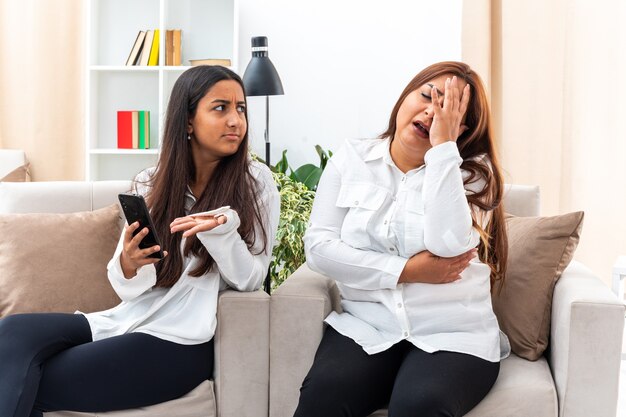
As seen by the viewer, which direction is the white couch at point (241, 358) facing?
toward the camera

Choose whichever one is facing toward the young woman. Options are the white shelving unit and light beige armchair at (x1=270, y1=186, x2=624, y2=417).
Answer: the white shelving unit

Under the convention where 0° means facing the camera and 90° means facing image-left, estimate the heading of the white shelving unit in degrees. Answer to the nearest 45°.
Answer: approximately 0°

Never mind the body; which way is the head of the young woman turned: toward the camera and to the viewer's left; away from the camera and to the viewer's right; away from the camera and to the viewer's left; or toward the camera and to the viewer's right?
toward the camera and to the viewer's right

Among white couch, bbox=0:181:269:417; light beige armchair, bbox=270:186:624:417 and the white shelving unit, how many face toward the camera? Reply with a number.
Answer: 3

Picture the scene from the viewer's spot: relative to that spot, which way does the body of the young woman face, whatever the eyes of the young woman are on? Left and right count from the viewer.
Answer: facing the viewer and to the left of the viewer

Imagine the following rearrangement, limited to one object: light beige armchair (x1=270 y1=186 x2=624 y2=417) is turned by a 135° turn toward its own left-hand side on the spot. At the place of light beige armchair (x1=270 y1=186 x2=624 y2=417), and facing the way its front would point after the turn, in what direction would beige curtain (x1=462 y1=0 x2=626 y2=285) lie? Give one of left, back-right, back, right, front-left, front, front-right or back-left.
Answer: front-left

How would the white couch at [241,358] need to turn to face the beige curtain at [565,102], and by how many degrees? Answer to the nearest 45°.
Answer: approximately 135° to its left

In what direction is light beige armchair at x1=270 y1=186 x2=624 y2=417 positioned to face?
toward the camera
